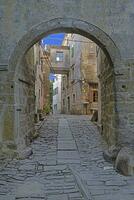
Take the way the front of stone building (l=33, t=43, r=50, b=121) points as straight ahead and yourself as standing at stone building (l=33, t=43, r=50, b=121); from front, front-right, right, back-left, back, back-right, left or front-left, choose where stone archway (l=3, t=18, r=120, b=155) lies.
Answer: right

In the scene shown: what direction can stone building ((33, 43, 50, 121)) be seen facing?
to the viewer's right

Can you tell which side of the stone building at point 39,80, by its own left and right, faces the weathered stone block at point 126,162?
right
